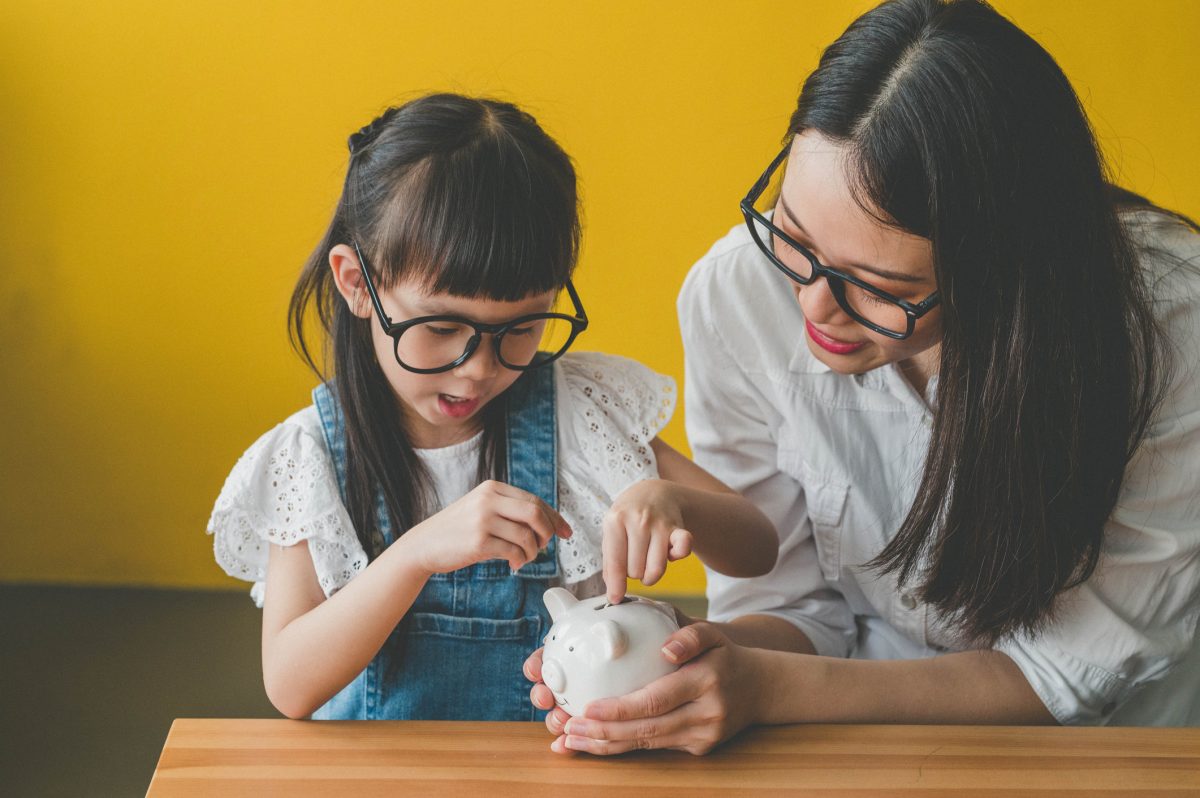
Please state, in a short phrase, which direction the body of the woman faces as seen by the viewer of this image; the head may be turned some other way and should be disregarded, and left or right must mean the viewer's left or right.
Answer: facing the viewer and to the left of the viewer
